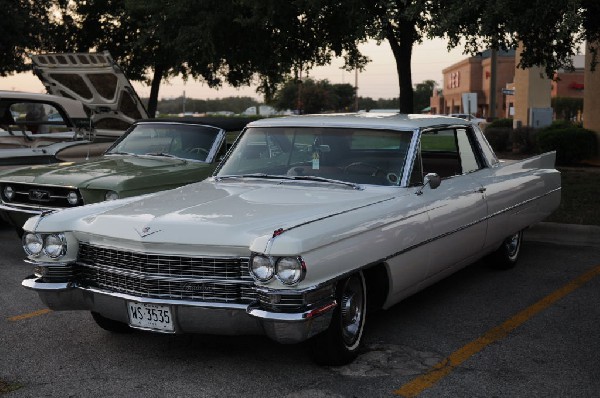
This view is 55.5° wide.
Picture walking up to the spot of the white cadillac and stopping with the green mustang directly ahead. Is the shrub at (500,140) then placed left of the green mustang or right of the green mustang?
right

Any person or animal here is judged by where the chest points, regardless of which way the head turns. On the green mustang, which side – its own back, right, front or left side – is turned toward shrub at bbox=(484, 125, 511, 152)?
back

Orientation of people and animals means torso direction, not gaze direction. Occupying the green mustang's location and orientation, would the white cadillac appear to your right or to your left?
on your left

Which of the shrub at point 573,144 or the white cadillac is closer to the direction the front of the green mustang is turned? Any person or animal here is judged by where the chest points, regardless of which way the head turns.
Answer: the white cadillac

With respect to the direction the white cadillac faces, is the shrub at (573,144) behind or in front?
behind

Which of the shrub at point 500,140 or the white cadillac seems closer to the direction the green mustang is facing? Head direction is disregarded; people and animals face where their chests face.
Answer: the white cadillac

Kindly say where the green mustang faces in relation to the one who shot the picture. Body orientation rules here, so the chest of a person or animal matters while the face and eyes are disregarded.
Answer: facing the viewer and to the left of the viewer

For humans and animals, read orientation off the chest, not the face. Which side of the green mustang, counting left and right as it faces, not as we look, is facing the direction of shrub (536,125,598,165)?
back

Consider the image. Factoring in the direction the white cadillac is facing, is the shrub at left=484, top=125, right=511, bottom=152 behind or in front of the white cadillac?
behind

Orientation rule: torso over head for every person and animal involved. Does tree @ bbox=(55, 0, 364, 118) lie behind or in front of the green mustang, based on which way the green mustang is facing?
behind

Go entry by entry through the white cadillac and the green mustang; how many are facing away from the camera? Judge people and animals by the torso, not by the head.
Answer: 0
